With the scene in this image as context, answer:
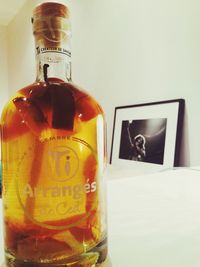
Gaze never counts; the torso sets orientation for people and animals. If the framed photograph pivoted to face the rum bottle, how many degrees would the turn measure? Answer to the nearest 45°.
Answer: approximately 45° to its left

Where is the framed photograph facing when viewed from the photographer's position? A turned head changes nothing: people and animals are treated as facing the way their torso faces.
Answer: facing the viewer and to the left of the viewer
